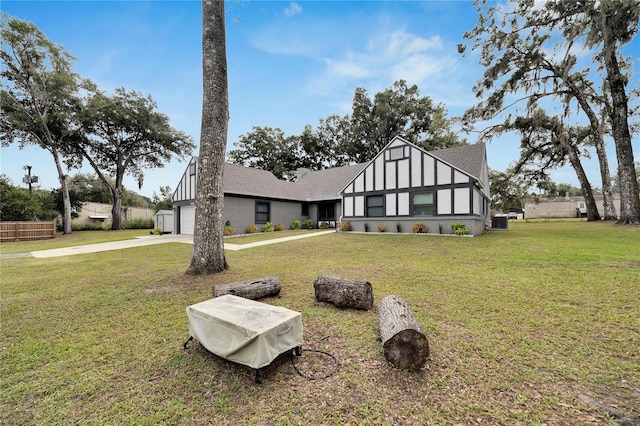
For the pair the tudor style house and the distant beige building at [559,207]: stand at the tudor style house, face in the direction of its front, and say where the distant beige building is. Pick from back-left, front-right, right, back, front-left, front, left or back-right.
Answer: back-left

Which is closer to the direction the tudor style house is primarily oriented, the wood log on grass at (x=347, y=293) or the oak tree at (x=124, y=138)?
the wood log on grass

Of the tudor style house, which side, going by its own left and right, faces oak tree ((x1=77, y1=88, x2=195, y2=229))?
right

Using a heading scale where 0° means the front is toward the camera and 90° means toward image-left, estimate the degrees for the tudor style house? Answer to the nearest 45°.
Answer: approximately 0°

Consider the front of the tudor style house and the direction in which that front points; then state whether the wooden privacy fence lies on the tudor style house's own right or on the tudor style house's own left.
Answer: on the tudor style house's own right

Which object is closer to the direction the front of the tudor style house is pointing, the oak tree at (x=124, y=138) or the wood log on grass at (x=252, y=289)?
the wood log on grass
